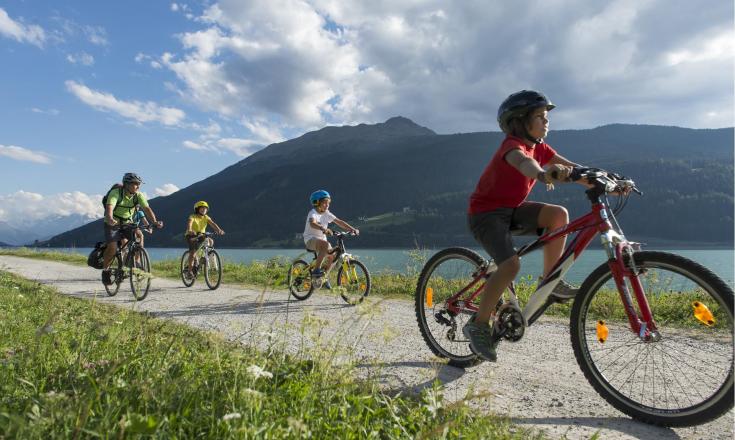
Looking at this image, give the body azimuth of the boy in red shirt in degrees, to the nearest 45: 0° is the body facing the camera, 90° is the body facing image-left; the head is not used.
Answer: approximately 315°

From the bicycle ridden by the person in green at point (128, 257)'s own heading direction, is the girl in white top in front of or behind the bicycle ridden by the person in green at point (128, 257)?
in front

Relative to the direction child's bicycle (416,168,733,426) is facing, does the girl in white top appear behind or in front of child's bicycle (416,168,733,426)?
behind

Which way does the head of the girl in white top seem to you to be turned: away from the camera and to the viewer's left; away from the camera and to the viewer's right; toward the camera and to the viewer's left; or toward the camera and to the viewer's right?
toward the camera and to the viewer's right

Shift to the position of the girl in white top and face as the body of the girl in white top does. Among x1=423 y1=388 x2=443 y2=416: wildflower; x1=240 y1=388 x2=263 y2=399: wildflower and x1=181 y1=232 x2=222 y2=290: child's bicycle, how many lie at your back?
1

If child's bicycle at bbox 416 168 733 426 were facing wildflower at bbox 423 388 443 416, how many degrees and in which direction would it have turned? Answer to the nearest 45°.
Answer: approximately 90° to its right

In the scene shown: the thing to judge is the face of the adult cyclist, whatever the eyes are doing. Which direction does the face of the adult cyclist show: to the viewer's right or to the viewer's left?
to the viewer's right

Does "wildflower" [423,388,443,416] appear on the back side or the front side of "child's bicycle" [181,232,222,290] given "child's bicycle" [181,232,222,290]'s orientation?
on the front side

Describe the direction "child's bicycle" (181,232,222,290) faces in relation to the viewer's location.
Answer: facing the viewer and to the right of the viewer

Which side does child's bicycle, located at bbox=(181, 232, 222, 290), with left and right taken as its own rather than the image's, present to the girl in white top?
front

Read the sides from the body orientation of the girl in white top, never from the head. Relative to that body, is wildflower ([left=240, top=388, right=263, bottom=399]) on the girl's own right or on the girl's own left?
on the girl's own right

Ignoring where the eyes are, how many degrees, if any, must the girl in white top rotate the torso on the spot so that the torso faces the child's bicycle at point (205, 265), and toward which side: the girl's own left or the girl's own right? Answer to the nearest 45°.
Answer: approximately 180°

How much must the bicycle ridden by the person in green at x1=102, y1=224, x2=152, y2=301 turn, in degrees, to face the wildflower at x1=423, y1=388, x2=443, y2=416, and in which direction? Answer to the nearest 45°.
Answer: approximately 45° to its right

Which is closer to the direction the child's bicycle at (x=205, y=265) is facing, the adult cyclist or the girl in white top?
the girl in white top

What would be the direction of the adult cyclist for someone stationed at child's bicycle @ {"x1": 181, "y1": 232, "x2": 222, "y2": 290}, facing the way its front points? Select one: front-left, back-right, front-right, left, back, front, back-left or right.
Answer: right
